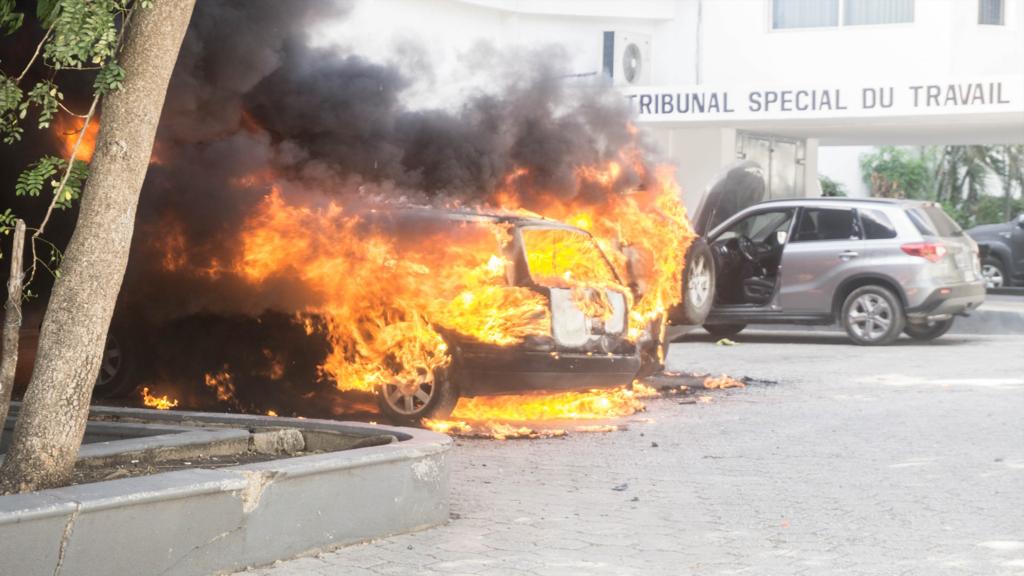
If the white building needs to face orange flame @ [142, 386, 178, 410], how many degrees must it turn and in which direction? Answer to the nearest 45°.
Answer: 0° — it already faces it

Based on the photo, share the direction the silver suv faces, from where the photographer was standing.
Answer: facing away from the viewer and to the left of the viewer

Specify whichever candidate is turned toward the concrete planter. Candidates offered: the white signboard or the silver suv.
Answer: the white signboard

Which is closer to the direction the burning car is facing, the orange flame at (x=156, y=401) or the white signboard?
the orange flame

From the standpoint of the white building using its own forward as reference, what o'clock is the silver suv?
The silver suv is roughly at 12 o'clock from the white building.

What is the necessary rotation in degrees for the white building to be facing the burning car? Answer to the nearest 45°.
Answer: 0° — it already faces it

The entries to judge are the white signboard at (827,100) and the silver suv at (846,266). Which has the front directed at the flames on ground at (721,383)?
the white signboard
